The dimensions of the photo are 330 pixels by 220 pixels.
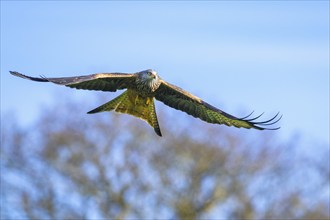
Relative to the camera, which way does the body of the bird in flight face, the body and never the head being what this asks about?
toward the camera
